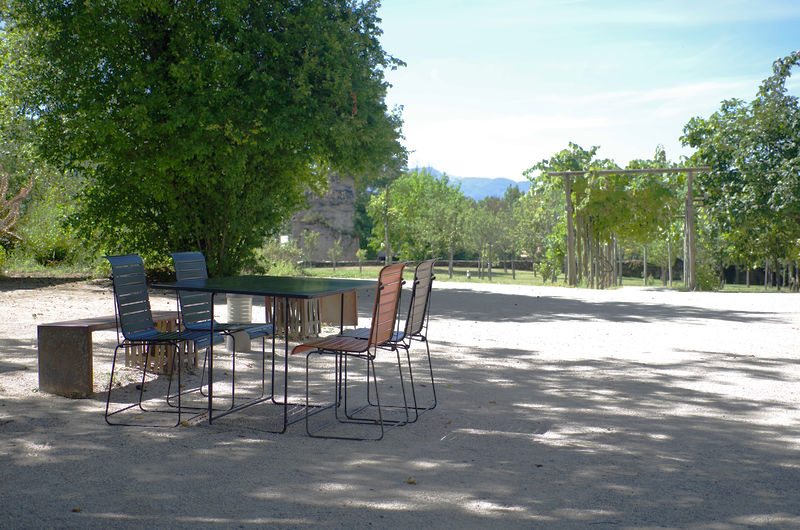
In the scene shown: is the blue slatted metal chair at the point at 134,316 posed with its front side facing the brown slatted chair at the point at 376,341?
yes

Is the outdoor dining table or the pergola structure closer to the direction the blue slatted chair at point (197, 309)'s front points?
the outdoor dining table

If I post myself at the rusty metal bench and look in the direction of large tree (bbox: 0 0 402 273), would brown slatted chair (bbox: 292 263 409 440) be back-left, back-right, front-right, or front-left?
back-right

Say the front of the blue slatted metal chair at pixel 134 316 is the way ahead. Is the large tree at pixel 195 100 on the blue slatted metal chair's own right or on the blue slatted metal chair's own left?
on the blue slatted metal chair's own left

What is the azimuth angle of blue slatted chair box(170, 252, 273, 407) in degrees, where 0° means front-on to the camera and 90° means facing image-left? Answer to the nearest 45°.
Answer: approximately 315°

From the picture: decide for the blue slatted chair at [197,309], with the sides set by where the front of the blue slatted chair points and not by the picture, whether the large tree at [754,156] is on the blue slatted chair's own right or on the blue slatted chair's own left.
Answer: on the blue slatted chair's own left

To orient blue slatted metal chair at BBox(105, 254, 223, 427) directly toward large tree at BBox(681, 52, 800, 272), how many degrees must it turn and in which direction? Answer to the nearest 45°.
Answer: approximately 90° to its left

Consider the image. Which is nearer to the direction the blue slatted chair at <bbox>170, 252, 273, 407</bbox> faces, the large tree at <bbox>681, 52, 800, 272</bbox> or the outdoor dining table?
the outdoor dining table

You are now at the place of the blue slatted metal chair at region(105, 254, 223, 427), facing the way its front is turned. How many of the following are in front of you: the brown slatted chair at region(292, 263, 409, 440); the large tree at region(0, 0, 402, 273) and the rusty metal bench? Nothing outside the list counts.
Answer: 1

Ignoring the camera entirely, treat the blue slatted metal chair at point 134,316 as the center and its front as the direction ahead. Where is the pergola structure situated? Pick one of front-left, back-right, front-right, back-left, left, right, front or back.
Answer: left

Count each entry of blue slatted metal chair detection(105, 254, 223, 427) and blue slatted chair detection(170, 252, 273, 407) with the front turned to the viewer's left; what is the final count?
0
